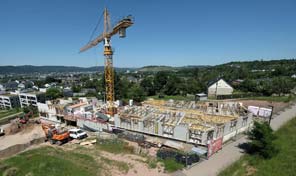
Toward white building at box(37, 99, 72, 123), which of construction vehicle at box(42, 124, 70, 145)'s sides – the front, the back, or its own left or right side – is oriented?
right

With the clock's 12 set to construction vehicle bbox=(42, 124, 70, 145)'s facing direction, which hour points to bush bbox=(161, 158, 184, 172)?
The bush is roughly at 8 o'clock from the construction vehicle.

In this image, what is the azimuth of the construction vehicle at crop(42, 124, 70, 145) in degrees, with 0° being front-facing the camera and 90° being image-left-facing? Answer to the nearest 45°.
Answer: approximately 90°

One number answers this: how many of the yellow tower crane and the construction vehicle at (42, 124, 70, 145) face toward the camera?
0

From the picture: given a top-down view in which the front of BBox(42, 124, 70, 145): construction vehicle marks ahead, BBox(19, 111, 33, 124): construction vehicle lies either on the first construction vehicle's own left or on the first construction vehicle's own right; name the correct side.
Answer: on the first construction vehicle's own right
